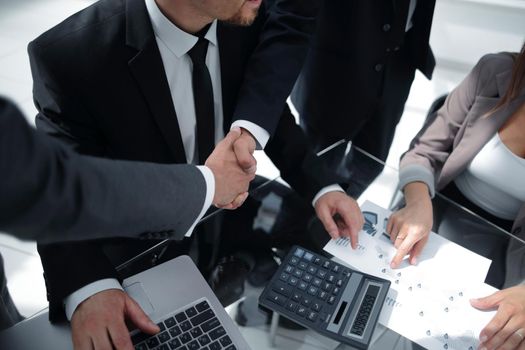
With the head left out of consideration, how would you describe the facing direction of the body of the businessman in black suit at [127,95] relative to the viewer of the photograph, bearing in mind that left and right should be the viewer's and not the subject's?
facing the viewer and to the right of the viewer

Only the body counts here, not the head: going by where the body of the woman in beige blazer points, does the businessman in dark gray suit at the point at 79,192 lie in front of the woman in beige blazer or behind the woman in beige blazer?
in front

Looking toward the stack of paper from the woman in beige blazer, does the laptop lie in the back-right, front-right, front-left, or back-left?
front-right

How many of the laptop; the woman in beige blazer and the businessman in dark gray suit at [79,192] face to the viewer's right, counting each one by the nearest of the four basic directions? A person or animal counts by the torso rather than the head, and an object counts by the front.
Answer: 1

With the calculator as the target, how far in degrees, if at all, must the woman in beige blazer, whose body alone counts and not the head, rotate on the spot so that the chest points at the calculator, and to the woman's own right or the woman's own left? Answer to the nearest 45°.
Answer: approximately 45° to the woman's own left

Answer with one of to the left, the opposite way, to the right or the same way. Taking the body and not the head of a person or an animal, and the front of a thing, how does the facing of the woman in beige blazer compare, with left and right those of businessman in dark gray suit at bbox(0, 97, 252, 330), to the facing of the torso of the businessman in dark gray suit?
the opposite way

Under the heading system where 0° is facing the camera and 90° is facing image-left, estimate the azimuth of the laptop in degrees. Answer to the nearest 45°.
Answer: approximately 135°

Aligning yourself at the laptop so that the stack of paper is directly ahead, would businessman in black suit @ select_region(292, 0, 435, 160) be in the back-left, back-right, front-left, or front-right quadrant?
front-left

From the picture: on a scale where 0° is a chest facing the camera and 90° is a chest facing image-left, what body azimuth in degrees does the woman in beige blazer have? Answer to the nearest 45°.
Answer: approximately 45°

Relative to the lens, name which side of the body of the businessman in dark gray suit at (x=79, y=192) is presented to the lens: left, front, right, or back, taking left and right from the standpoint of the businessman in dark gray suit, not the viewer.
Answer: right

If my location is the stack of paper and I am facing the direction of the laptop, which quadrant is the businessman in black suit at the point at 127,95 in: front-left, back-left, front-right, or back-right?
front-right

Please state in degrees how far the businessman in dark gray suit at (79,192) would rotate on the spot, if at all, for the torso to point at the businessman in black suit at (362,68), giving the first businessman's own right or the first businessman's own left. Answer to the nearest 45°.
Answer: approximately 45° to the first businessman's own left

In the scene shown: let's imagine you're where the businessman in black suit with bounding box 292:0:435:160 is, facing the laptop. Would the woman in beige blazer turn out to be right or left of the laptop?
left
